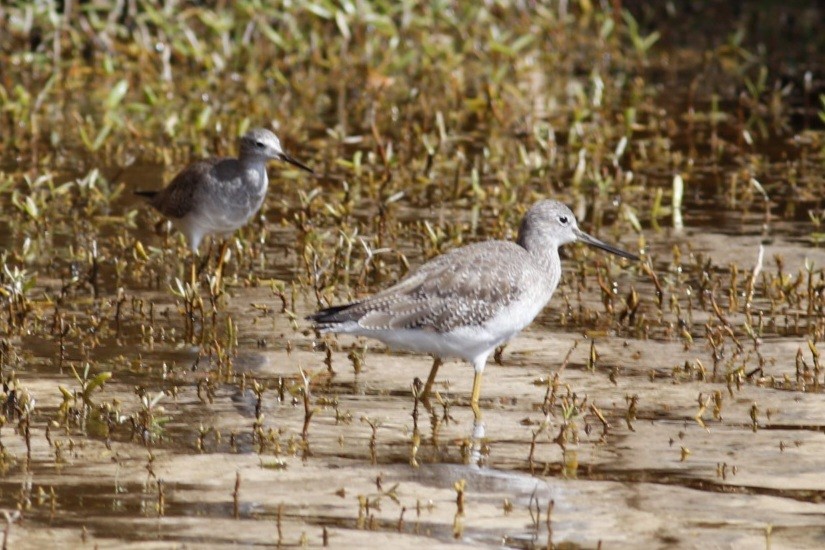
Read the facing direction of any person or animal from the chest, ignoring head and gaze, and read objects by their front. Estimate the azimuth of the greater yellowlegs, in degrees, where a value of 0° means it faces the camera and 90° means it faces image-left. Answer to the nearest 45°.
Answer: approximately 270°

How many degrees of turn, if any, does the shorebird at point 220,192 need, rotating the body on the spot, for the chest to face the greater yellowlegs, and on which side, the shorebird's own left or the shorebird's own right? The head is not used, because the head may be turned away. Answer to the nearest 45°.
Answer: approximately 45° to the shorebird's own right

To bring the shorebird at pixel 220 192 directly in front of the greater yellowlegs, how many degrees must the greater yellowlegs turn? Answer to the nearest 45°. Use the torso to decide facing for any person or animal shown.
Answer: approximately 135° to its left

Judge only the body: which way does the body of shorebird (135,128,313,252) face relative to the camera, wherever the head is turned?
to the viewer's right

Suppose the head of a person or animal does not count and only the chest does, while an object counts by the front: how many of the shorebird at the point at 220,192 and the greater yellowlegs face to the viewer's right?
2
